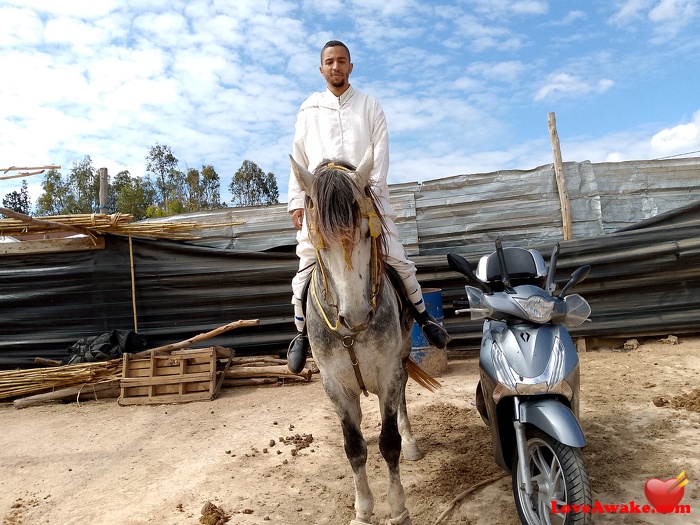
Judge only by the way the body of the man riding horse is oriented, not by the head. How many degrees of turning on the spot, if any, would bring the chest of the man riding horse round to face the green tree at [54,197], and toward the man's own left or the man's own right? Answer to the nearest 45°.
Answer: approximately 135° to the man's own right

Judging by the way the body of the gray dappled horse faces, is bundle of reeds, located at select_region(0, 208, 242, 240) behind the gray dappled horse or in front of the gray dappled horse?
behind

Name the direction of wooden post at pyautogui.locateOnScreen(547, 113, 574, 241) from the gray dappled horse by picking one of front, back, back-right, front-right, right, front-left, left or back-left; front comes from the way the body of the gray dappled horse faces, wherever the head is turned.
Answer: back-left

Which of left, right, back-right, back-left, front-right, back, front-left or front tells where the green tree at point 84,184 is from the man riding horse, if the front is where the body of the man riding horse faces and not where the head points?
back-right

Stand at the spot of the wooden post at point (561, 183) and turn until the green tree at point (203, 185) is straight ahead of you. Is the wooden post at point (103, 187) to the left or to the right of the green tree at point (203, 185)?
left

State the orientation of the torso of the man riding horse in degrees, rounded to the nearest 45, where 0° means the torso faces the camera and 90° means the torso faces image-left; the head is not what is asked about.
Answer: approximately 0°

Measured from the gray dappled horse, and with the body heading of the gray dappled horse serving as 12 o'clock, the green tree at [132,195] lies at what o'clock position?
The green tree is roughly at 5 o'clock from the gray dappled horse.

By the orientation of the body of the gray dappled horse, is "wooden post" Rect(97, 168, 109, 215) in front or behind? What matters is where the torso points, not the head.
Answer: behind

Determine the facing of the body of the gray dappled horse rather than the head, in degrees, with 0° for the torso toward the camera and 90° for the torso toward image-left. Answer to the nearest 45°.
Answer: approximately 0°

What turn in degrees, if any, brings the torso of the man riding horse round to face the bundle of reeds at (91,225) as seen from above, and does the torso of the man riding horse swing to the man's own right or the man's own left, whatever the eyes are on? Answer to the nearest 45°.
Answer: approximately 135° to the man's own right

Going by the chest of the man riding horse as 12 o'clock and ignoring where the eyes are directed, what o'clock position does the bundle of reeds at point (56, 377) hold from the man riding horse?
The bundle of reeds is roughly at 4 o'clock from the man riding horse.
